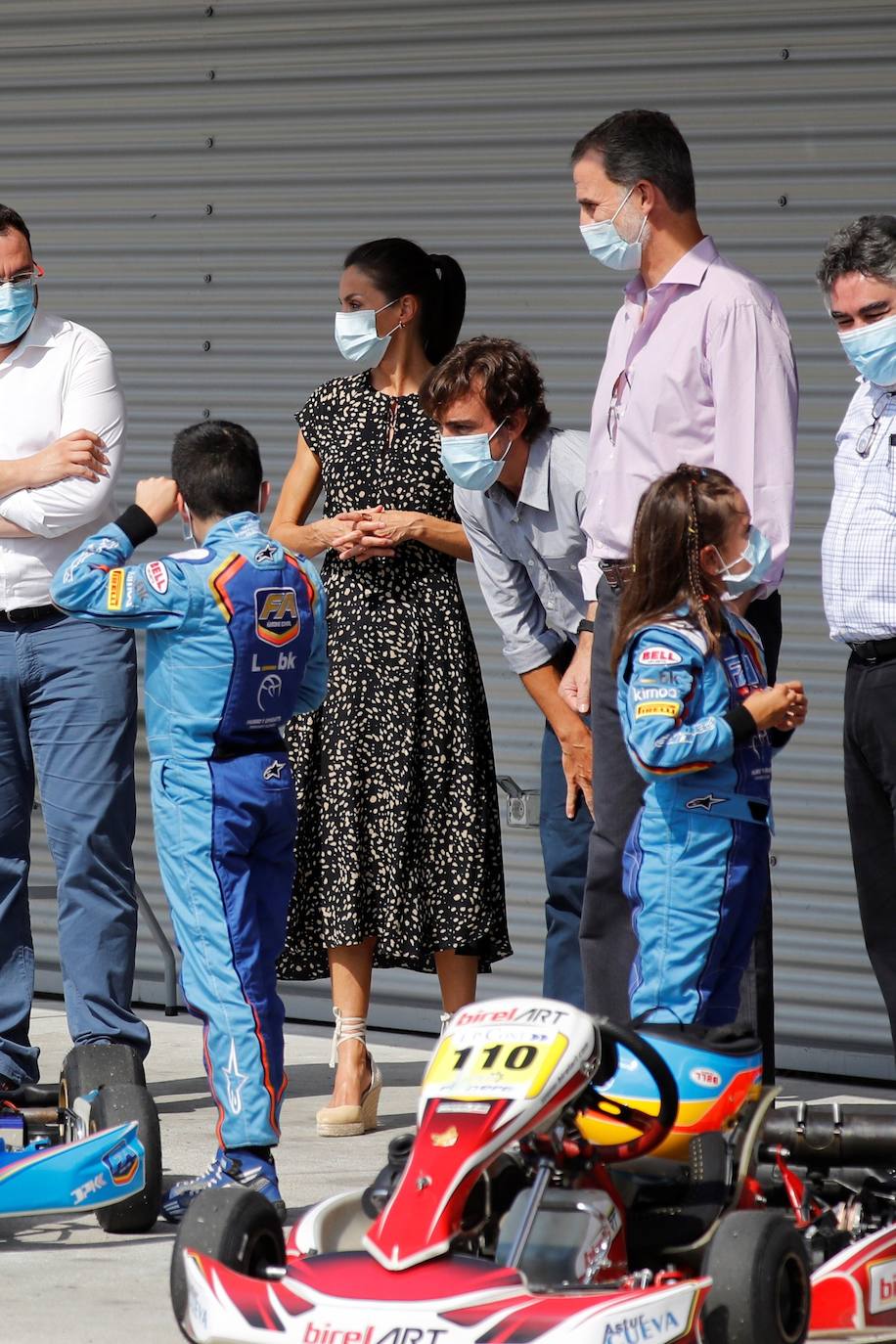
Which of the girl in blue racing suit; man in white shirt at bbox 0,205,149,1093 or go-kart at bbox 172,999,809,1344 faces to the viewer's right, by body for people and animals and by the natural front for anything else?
the girl in blue racing suit

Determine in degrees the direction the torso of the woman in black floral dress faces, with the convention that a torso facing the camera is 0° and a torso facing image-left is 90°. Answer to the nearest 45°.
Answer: approximately 0°

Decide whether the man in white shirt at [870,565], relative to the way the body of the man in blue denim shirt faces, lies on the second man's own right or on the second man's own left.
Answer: on the second man's own left

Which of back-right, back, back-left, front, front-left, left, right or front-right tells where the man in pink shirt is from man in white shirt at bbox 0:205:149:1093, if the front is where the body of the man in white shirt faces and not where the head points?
front-left

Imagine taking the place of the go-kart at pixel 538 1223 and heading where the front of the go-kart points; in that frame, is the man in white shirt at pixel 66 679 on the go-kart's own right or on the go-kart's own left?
on the go-kart's own right

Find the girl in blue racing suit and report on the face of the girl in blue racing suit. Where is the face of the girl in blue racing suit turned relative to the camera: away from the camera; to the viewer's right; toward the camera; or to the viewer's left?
to the viewer's right

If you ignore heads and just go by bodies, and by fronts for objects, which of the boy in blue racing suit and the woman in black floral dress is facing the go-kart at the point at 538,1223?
the woman in black floral dress

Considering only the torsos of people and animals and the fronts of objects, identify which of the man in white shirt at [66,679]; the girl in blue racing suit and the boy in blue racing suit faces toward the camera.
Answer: the man in white shirt

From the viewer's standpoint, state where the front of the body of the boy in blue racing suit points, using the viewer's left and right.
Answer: facing away from the viewer and to the left of the viewer

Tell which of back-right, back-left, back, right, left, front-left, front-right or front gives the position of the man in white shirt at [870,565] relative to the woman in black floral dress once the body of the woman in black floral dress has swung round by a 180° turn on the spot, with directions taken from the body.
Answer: back-right

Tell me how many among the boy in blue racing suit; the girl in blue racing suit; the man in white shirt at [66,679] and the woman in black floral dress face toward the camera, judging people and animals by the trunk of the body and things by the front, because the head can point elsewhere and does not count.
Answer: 2
